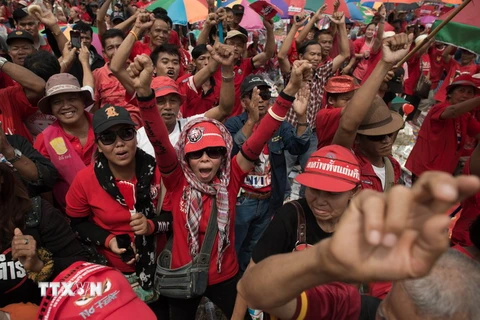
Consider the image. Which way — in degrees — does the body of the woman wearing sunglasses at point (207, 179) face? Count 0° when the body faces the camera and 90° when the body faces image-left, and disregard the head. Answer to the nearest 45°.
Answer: approximately 0°

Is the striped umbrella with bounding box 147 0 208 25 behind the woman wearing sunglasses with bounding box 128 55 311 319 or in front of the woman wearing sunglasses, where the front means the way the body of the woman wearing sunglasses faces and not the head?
behind
